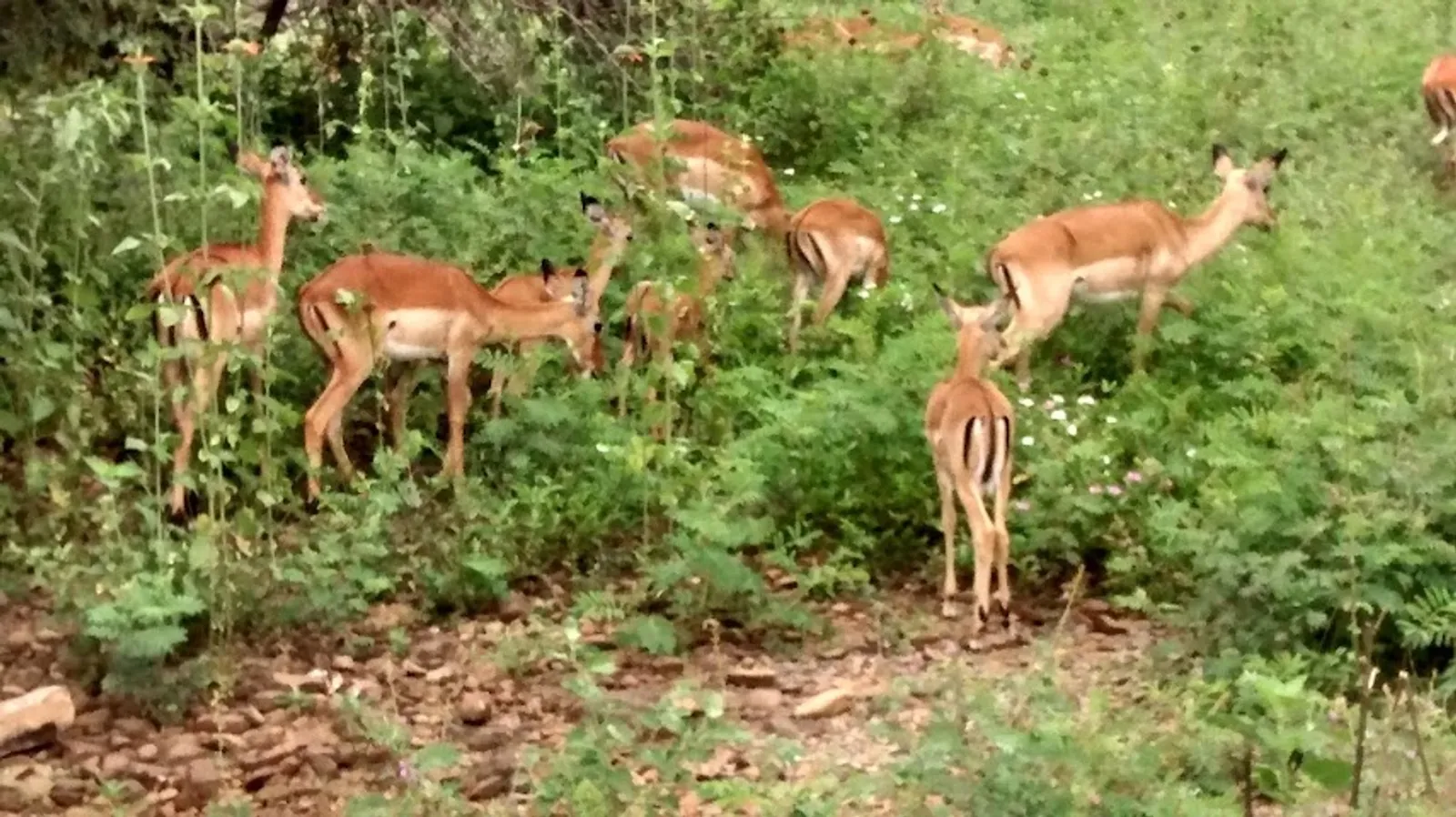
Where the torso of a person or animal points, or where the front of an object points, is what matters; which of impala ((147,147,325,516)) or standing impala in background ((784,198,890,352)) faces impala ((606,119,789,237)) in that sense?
impala ((147,147,325,516))

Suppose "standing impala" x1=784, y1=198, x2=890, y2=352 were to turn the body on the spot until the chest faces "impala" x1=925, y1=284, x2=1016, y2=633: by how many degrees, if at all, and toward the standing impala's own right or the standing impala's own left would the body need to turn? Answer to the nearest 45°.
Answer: approximately 135° to the standing impala's own right

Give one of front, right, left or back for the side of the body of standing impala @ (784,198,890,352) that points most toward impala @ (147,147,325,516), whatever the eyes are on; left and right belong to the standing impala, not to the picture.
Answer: back

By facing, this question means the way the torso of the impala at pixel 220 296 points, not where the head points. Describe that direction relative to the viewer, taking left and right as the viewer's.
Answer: facing away from the viewer and to the right of the viewer

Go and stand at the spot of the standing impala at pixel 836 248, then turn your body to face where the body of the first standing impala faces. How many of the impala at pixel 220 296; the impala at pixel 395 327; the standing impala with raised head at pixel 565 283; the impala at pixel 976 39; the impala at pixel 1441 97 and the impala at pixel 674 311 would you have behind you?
4

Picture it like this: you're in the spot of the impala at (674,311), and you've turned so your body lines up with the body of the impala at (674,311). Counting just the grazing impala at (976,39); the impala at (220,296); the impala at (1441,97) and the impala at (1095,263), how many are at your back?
1

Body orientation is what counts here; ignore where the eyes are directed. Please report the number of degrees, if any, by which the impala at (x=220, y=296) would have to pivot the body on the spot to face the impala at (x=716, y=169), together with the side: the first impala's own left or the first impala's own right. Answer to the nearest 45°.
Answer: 0° — it already faces it

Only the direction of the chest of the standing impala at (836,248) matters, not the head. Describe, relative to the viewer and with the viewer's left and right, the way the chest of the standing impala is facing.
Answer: facing away from the viewer and to the right of the viewer

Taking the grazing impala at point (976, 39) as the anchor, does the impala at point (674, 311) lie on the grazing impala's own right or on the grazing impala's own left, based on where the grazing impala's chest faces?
on the grazing impala's own right

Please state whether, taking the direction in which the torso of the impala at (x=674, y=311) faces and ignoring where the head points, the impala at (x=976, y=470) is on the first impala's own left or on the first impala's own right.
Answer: on the first impala's own right

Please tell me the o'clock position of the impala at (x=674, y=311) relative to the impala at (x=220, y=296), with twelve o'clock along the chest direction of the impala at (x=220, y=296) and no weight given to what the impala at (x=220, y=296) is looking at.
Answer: the impala at (x=674, y=311) is roughly at 1 o'clock from the impala at (x=220, y=296).

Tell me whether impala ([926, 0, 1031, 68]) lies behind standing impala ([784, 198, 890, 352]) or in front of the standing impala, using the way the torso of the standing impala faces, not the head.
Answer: in front
